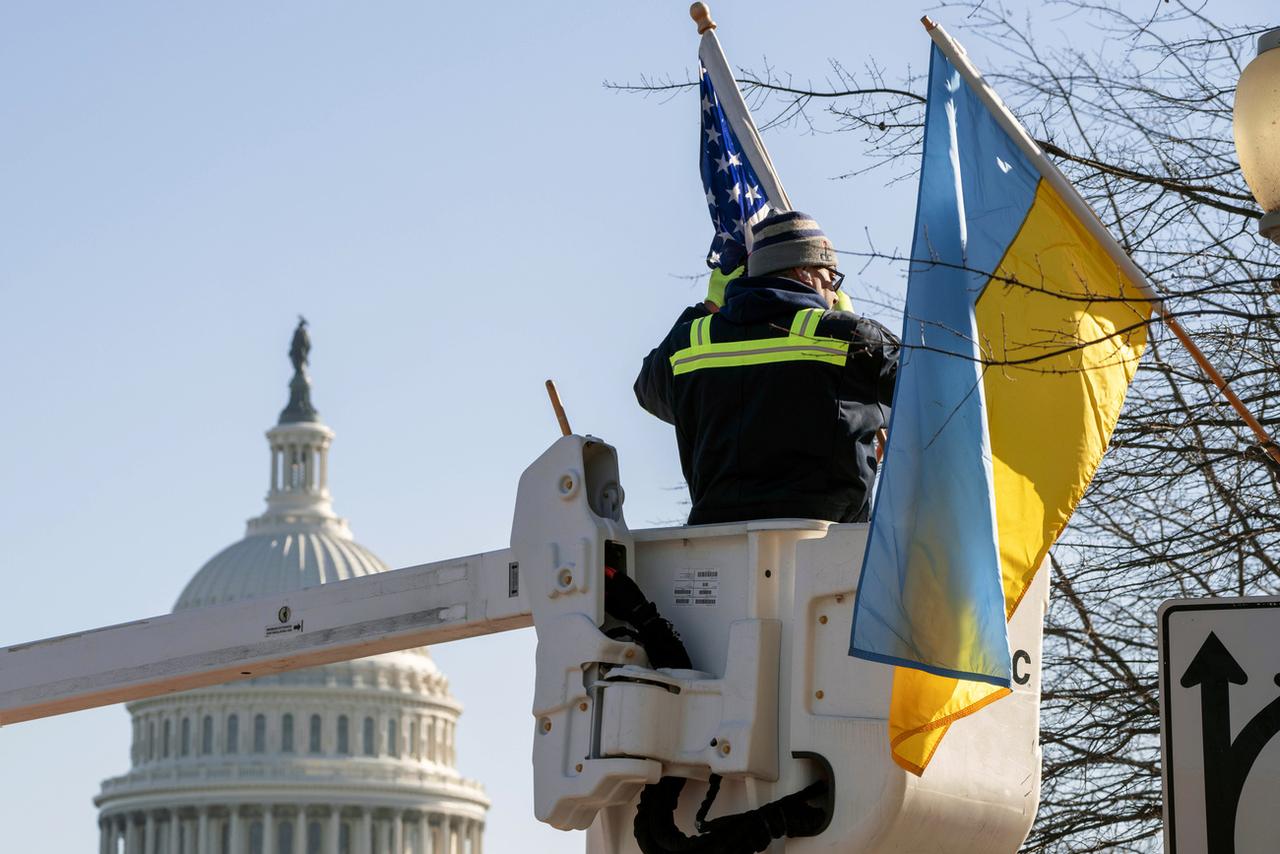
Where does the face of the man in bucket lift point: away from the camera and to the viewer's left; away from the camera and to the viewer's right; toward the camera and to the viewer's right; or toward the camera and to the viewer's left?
away from the camera and to the viewer's right

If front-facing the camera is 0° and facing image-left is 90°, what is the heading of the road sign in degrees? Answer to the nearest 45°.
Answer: approximately 0°

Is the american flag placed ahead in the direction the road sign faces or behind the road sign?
behind
